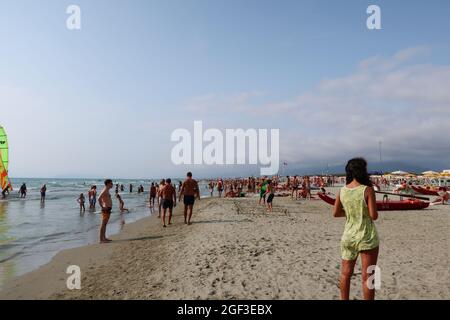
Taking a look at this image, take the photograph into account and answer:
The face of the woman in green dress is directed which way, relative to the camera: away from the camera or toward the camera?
away from the camera

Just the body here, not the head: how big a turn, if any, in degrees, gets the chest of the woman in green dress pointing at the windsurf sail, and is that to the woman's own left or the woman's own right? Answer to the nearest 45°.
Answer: approximately 45° to the woman's own left

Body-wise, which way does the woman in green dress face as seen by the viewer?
away from the camera
